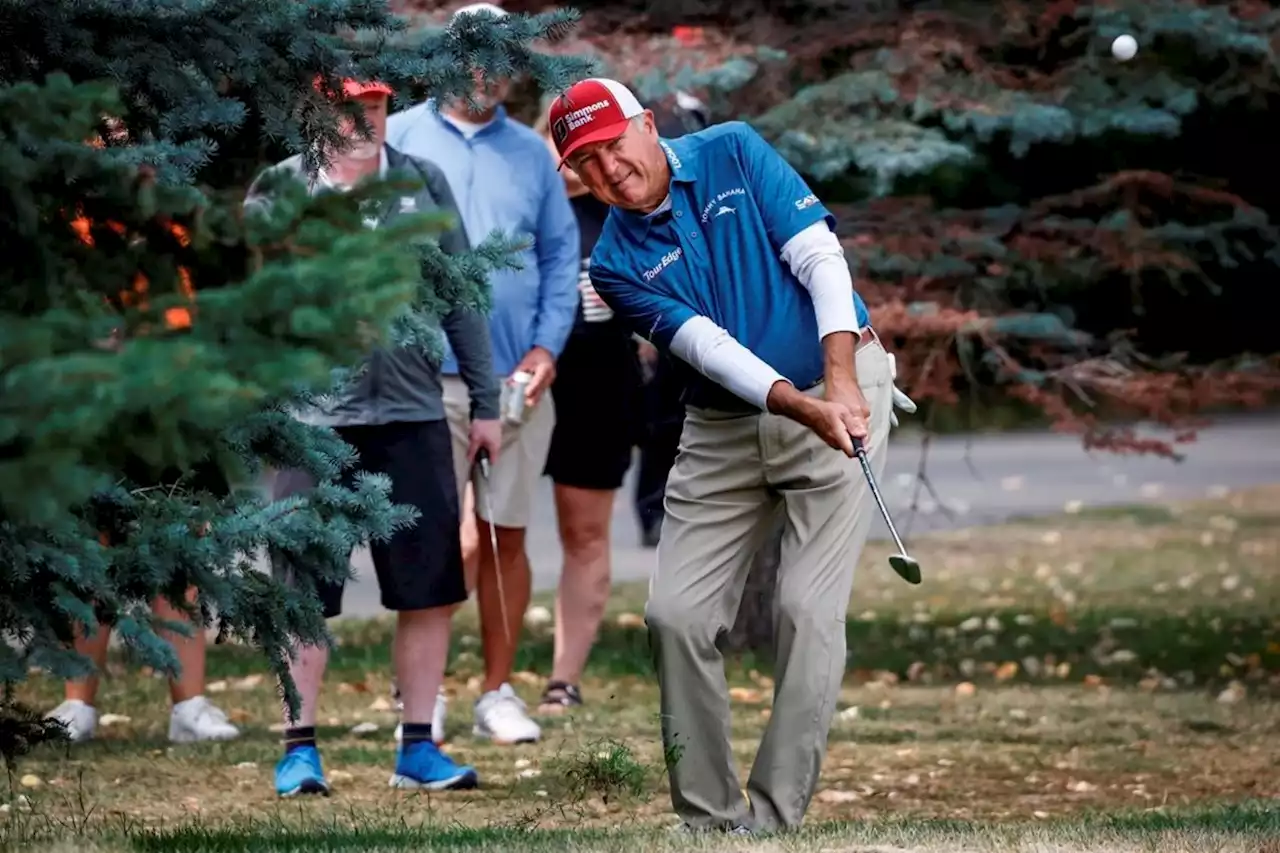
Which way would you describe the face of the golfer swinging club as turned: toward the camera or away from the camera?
toward the camera

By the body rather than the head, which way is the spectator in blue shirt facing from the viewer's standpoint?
toward the camera

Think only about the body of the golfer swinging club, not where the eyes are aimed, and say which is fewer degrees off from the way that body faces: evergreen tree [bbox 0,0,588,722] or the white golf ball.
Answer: the evergreen tree

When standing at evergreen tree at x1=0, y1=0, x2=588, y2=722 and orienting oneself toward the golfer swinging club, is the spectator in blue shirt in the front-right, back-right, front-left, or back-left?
front-left

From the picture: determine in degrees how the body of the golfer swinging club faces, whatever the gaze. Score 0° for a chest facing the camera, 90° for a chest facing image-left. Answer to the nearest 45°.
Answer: approximately 0°

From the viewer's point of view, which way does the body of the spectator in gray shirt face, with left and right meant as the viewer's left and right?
facing the viewer

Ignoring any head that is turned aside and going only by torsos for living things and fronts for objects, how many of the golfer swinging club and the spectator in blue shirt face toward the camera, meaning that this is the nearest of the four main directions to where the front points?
2

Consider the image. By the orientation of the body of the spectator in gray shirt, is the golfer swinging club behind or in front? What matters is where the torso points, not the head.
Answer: in front

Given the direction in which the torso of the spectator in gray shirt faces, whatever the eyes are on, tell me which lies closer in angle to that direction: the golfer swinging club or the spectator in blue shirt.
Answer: the golfer swinging club

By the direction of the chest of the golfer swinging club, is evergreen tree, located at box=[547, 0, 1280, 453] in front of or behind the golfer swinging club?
behind
